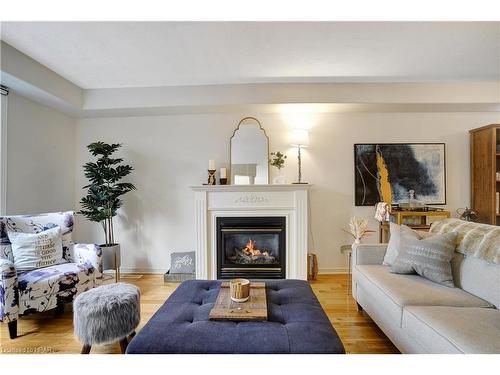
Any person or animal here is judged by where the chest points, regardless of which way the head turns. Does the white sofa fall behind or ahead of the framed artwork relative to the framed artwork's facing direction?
ahead

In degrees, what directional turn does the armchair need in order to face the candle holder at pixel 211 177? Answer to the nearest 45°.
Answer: approximately 45° to its left

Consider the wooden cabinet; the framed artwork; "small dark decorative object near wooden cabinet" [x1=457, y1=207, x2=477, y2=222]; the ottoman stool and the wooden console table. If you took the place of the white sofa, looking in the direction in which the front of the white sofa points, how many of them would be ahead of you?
1

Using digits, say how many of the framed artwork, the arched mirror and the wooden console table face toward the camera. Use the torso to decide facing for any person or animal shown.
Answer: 3

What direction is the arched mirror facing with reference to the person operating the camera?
facing the viewer

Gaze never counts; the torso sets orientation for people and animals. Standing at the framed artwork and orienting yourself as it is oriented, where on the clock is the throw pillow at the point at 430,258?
The throw pillow is roughly at 12 o'clock from the framed artwork.

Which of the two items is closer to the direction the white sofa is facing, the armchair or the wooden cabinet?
the armchair

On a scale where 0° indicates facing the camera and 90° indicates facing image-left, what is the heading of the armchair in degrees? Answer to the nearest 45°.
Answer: approximately 315°

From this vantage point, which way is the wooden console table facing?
toward the camera

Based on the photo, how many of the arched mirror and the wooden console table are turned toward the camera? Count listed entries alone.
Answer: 2

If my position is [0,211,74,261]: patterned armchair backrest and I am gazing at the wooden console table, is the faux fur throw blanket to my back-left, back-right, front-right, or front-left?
front-right

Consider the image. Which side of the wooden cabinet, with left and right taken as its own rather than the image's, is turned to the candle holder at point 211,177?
right

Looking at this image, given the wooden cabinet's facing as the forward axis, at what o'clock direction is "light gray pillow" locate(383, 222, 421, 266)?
The light gray pillow is roughly at 2 o'clock from the wooden cabinet.

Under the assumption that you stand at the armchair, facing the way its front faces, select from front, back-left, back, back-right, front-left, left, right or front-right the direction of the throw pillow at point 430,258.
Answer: front

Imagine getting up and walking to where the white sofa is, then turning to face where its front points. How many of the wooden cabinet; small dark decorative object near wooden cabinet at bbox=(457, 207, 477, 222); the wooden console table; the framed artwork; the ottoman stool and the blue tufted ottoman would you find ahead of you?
2

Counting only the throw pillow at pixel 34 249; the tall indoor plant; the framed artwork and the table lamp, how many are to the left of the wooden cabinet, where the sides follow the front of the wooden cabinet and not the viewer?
0

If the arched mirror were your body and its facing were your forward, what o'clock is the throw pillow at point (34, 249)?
The throw pillow is roughly at 2 o'clock from the arched mirror.

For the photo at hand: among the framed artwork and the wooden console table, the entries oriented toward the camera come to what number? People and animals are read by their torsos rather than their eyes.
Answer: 2

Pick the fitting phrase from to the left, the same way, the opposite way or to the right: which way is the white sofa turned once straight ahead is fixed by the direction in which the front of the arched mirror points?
to the right
